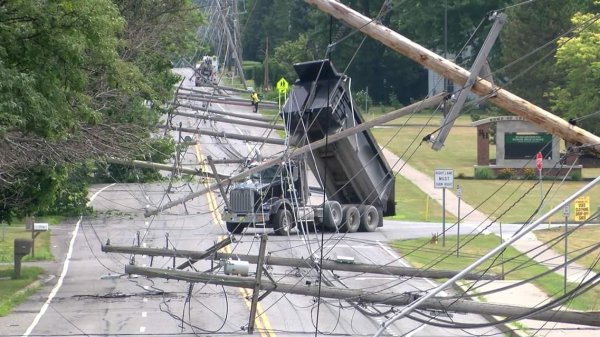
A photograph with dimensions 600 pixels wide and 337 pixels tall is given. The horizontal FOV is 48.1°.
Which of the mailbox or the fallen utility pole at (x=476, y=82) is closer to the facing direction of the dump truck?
the mailbox

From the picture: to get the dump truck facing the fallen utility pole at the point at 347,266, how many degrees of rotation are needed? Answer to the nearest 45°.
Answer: approximately 45° to its left

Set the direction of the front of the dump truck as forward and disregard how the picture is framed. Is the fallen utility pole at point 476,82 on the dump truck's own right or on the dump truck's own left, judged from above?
on the dump truck's own left

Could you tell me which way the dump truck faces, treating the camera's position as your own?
facing the viewer and to the left of the viewer

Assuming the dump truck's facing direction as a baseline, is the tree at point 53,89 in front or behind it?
in front
